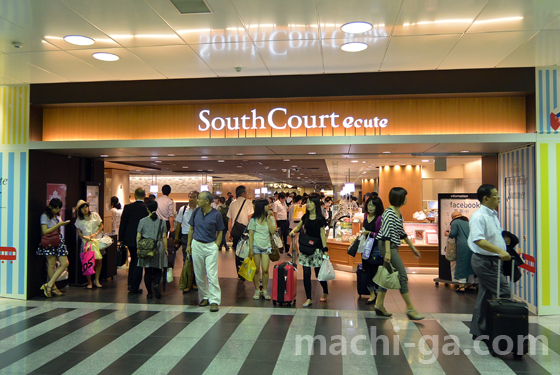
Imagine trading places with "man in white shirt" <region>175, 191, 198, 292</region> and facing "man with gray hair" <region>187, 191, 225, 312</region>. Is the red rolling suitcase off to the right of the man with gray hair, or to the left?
left

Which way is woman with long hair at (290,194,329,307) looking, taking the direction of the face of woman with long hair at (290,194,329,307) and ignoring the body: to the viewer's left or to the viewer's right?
to the viewer's left

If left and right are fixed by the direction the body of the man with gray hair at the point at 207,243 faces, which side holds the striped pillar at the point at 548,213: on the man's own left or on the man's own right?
on the man's own left

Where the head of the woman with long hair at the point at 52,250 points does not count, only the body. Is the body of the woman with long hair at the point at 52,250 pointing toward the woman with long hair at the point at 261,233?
yes

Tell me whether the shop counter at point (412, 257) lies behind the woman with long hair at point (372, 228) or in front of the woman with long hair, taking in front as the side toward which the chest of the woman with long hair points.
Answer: behind
